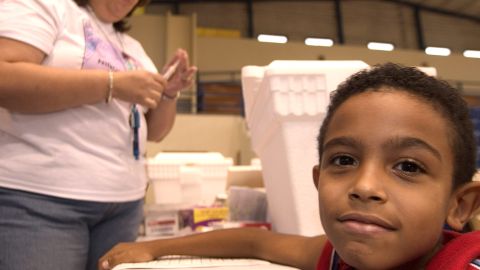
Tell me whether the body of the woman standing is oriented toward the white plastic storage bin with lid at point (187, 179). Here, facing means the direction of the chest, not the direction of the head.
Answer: no

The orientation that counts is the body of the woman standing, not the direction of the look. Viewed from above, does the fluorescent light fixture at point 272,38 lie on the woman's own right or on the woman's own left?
on the woman's own left

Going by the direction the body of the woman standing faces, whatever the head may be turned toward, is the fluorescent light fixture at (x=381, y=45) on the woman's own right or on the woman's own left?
on the woman's own left

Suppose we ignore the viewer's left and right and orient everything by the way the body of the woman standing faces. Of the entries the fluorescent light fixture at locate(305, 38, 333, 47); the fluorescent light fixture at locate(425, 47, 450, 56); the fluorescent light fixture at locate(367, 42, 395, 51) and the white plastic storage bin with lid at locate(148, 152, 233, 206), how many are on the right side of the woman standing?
0

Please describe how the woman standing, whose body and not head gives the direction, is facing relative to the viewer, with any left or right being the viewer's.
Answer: facing the viewer and to the right of the viewer

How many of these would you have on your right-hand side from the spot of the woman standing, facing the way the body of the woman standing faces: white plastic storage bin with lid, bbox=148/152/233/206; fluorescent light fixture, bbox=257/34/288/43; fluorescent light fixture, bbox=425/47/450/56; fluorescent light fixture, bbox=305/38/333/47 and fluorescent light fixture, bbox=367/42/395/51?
0

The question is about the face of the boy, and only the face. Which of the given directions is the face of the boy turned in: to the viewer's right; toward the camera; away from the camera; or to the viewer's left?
toward the camera

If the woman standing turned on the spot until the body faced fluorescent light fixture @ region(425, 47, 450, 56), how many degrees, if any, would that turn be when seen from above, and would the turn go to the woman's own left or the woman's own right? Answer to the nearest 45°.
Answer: approximately 90° to the woman's own left

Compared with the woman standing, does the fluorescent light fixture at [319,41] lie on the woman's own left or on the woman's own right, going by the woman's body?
on the woman's own left

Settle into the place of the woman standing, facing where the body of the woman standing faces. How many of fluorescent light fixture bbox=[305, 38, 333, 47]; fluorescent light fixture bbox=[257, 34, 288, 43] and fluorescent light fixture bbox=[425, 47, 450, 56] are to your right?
0
